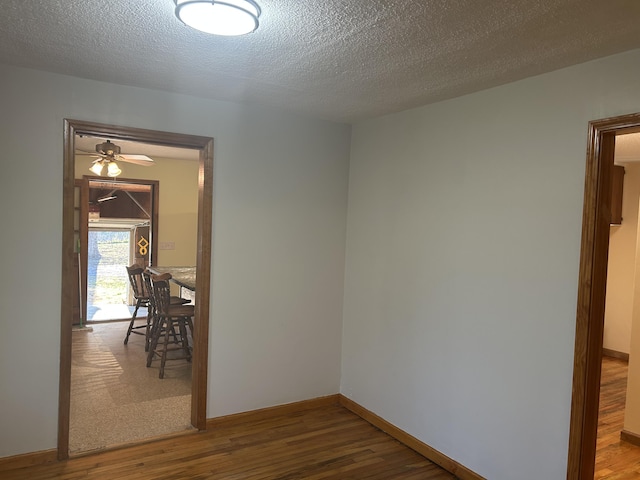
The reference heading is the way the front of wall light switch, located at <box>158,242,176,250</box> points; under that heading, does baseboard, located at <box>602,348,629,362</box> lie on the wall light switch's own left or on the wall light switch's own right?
on the wall light switch's own left

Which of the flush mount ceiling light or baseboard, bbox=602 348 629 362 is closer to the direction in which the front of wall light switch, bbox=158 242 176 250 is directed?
the flush mount ceiling light

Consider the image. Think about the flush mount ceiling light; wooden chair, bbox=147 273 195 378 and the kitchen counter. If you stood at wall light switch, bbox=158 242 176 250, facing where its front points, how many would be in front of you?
3

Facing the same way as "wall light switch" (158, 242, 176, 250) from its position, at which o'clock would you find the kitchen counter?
The kitchen counter is roughly at 12 o'clock from the wall light switch.

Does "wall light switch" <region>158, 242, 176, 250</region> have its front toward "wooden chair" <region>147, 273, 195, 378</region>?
yes

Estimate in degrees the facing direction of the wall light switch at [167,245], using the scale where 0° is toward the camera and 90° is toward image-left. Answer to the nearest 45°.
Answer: approximately 0°

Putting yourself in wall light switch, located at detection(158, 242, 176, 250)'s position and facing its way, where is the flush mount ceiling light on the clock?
The flush mount ceiling light is roughly at 12 o'clock from the wall light switch.

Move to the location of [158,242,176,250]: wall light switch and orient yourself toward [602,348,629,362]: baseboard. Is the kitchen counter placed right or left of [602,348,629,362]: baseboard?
right

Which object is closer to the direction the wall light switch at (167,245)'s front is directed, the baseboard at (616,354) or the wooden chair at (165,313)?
the wooden chair
